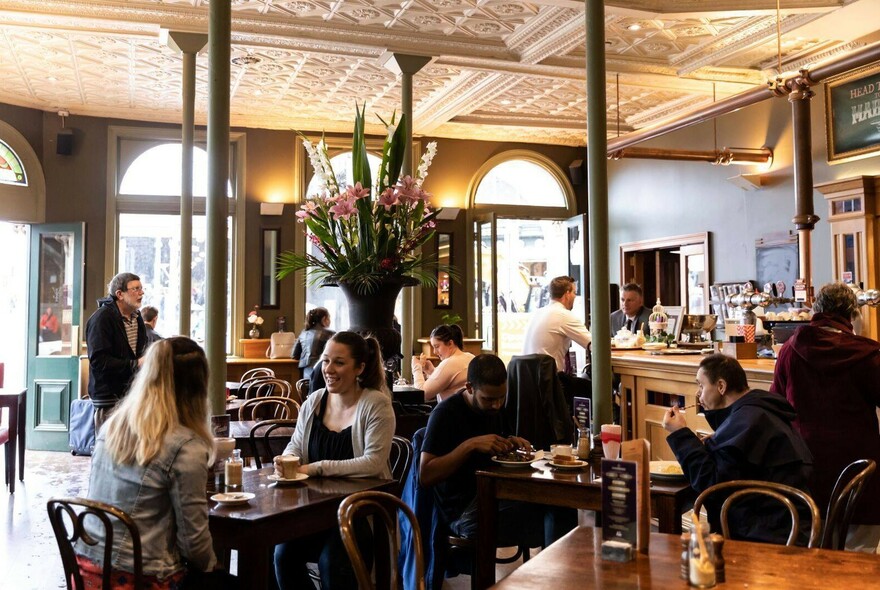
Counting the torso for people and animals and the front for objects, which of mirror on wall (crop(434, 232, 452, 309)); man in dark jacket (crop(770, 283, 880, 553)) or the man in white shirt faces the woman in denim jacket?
the mirror on wall

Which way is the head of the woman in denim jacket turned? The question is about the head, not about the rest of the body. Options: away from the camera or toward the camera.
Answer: away from the camera

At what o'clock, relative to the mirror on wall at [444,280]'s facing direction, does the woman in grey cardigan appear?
The woman in grey cardigan is roughly at 12 o'clock from the mirror on wall.

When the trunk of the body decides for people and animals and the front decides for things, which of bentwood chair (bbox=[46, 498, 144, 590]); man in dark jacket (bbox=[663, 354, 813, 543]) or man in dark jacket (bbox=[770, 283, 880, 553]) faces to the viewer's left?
man in dark jacket (bbox=[663, 354, 813, 543])

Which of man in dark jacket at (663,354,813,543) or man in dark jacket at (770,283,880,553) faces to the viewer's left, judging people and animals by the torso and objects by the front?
man in dark jacket at (663,354,813,543)

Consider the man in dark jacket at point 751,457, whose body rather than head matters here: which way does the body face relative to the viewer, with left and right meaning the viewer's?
facing to the left of the viewer

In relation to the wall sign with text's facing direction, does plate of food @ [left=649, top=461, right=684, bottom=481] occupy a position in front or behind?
in front

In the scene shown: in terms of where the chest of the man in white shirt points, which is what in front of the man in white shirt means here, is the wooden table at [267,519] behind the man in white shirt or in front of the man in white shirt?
behind

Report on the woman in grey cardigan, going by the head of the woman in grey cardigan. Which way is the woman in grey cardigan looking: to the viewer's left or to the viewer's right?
to the viewer's left

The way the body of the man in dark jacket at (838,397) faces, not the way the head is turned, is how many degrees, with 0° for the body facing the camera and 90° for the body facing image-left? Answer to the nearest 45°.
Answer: approximately 180°

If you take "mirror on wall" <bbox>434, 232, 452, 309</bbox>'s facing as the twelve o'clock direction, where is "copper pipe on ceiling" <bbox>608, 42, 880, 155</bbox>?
The copper pipe on ceiling is roughly at 11 o'clock from the mirror on wall.
